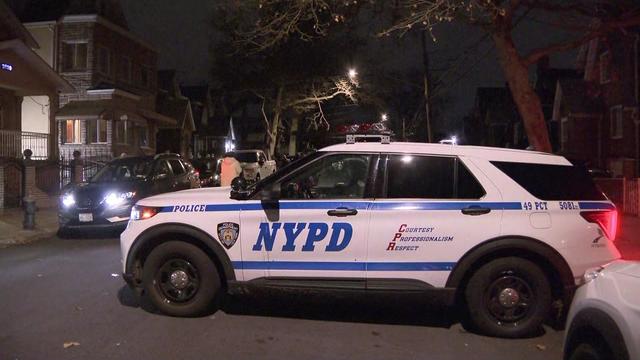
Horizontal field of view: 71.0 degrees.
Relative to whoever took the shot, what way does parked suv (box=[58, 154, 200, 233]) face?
facing the viewer and to the left of the viewer

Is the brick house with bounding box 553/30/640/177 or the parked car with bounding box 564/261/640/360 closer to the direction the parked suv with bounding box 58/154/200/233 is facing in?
the parked car

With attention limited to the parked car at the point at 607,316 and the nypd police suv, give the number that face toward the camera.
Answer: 0

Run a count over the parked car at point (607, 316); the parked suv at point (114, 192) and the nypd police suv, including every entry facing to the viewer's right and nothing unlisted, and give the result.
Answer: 0

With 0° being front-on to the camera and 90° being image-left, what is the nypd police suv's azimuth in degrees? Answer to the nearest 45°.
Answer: approximately 90°

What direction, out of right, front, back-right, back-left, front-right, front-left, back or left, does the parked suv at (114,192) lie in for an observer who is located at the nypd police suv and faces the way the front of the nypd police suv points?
front-right

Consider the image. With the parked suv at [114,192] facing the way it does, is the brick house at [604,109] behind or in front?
behind

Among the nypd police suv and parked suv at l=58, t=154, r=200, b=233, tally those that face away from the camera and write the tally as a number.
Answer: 0

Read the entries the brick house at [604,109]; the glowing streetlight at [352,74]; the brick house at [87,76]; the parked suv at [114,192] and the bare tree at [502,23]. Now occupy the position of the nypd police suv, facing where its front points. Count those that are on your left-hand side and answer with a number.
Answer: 0

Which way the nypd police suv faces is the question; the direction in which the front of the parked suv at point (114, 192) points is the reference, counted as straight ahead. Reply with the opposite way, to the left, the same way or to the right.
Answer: to the right

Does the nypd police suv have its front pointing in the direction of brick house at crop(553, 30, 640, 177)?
no

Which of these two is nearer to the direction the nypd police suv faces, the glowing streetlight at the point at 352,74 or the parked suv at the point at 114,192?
the parked suv

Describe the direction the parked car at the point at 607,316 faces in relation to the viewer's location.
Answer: facing away from the viewer and to the left of the viewer
